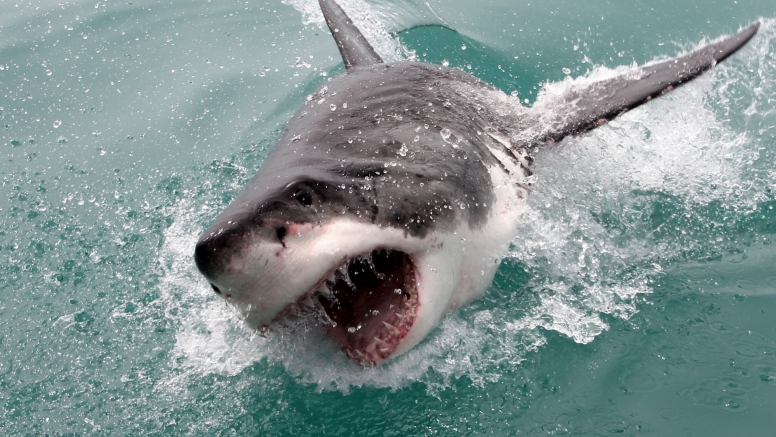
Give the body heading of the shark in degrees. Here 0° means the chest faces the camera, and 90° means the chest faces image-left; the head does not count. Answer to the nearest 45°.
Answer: approximately 45°
